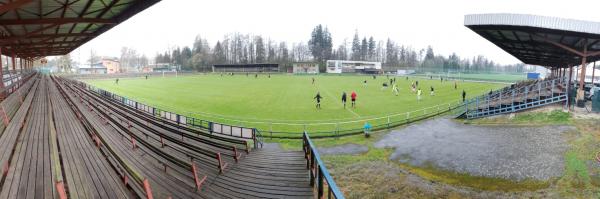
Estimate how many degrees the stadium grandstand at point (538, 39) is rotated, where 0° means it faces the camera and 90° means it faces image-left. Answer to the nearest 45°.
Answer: approximately 90°

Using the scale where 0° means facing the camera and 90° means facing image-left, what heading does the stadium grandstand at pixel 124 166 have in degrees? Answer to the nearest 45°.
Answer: approximately 225°

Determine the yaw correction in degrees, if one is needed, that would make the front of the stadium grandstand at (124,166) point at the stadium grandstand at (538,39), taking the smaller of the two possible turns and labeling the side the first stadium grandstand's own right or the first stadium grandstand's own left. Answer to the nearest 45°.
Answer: approximately 45° to the first stadium grandstand's own right

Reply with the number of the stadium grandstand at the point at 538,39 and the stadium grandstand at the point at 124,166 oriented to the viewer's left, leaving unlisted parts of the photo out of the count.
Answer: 1
